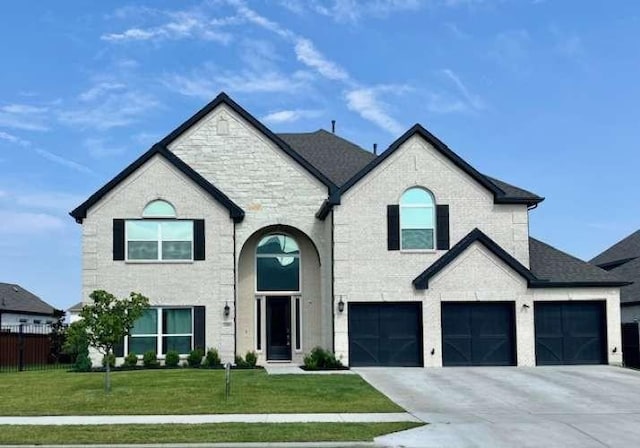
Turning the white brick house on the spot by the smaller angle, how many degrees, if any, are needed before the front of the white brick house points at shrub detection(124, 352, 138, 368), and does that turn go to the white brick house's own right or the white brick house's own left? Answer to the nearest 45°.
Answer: approximately 90° to the white brick house's own right

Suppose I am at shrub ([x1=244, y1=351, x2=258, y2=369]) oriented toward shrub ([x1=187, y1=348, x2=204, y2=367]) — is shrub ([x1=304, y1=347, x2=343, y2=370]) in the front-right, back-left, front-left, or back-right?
back-left

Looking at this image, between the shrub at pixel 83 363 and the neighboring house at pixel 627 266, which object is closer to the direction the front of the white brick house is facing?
the shrub

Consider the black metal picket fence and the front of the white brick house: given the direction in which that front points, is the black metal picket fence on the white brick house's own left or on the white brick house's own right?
on the white brick house's own right

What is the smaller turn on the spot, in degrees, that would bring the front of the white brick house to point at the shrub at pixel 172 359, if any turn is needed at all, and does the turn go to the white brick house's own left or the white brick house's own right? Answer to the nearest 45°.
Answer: approximately 90° to the white brick house's own right

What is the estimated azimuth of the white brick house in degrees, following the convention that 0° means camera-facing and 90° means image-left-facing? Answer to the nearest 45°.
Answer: approximately 0°

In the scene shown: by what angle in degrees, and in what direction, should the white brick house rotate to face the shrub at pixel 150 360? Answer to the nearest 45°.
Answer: approximately 90° to its right

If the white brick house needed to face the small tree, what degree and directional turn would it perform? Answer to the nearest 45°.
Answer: approximately 45° to its right
